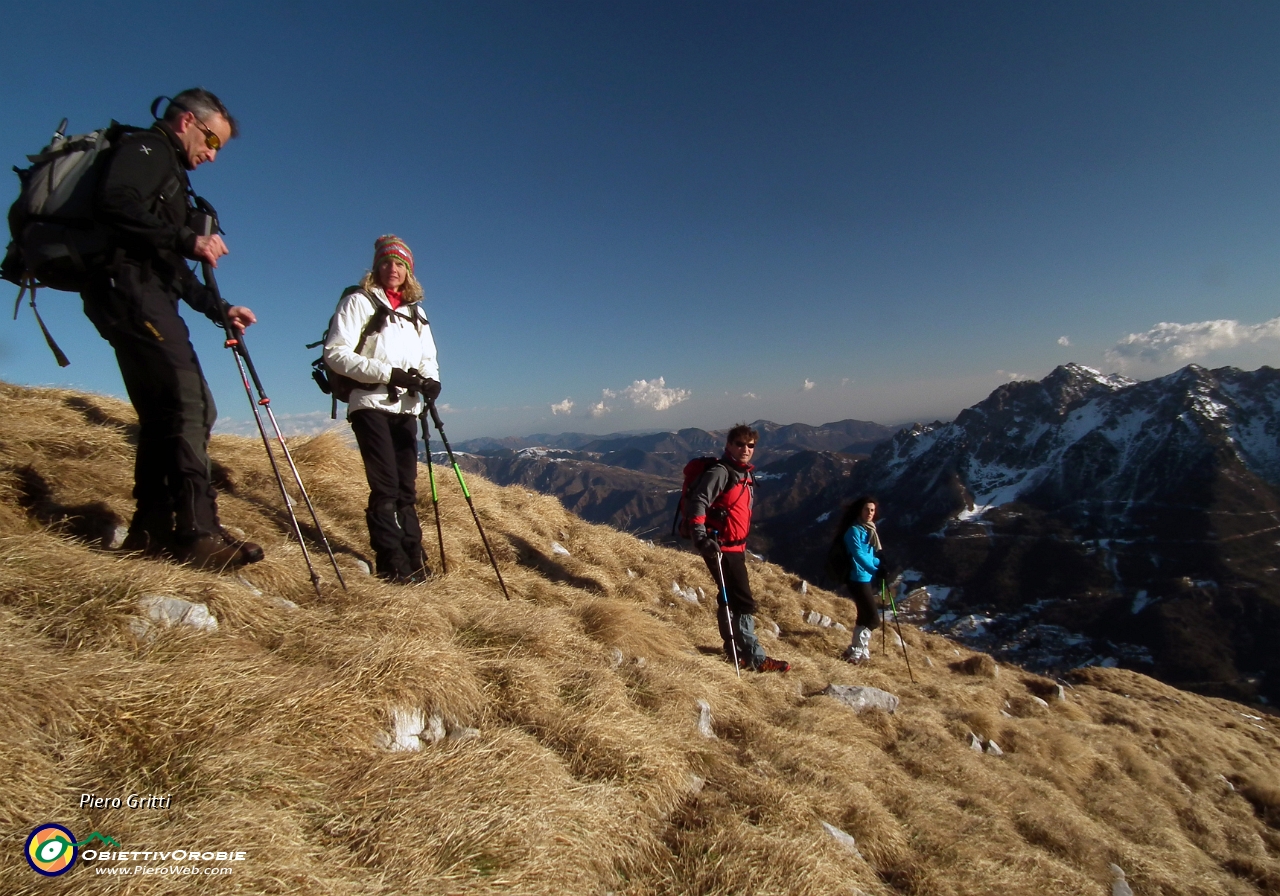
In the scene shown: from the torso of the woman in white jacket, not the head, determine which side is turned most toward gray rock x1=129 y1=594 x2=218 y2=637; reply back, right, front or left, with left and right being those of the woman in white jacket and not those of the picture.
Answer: right

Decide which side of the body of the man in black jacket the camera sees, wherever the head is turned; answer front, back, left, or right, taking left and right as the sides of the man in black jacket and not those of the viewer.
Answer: right

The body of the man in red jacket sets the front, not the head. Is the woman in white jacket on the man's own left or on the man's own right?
on the man's own right

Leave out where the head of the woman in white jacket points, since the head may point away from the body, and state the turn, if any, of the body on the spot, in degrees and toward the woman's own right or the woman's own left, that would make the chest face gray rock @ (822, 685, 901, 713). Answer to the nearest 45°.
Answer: approximately 45° to the woman's own left

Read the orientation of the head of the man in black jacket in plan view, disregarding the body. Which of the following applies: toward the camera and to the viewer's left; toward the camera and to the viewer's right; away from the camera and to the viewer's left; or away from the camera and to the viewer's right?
toward the camera and to the viewer's right

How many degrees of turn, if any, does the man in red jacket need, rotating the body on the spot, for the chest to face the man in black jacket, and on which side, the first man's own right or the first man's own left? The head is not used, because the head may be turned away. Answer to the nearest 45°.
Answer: approximately 90° to the first man's own right

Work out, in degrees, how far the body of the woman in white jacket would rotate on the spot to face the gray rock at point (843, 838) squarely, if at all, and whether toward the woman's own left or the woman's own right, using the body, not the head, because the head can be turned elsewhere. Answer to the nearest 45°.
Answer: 0° — they already face it
